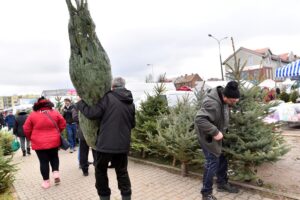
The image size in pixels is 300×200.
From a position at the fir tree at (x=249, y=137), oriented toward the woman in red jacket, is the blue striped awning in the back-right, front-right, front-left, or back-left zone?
back-right

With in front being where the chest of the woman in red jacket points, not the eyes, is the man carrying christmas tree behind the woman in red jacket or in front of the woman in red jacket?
behind

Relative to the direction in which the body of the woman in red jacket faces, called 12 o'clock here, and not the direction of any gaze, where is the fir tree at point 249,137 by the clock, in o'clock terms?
The fir tree is roughly at 4 o'clock from the woman in red jacket.

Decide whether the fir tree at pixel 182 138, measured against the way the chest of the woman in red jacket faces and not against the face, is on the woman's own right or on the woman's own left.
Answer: on the woman's own right

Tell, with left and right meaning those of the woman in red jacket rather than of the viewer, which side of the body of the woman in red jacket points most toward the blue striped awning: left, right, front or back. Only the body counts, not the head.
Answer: right

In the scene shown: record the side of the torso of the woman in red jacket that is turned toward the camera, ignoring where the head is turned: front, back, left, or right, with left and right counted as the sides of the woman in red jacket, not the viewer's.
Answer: back

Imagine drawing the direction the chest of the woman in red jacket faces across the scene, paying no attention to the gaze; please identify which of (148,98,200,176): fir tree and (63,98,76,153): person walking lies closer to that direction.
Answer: the person walking
